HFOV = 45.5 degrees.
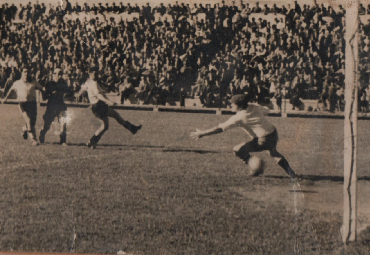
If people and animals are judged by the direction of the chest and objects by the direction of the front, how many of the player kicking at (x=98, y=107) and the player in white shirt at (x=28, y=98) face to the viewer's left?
0

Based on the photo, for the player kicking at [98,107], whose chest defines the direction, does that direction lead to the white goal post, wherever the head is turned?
yes

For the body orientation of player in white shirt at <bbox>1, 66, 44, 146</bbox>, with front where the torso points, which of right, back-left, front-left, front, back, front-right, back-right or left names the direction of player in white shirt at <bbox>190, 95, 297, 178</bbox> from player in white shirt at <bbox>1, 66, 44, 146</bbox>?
front-left

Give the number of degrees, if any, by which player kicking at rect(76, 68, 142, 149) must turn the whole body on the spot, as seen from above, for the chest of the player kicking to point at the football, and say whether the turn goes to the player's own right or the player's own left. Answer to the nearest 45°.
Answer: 0° — they already face it

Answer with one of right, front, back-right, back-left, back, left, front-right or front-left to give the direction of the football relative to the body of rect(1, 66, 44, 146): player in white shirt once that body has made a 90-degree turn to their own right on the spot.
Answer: back-left

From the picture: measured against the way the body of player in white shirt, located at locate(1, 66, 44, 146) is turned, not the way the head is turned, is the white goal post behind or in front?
in front

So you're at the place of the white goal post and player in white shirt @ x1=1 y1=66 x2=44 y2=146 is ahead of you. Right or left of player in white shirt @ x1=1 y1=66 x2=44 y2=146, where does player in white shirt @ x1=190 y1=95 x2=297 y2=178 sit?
right

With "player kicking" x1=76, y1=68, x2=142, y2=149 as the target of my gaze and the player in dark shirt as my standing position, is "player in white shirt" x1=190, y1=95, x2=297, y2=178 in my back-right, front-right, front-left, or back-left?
front-right
